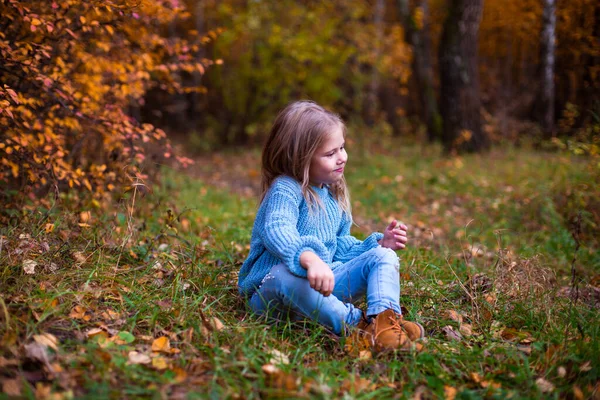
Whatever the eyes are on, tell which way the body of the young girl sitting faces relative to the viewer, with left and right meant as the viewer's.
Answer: facing the viewer and to the right of the viewer

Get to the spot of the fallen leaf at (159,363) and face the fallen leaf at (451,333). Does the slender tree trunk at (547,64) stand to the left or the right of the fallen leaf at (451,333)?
left

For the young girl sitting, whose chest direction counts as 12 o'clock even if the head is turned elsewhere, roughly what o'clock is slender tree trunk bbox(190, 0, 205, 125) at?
The slender tree trunk is roughly at 7 o'clock from the young girl sitting.

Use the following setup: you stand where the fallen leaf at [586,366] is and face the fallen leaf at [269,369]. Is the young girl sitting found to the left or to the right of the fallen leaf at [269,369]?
right

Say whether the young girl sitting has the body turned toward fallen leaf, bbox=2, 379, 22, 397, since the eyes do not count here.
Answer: no

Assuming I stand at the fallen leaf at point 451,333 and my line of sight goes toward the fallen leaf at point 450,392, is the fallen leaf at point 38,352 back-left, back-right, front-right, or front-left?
front-right

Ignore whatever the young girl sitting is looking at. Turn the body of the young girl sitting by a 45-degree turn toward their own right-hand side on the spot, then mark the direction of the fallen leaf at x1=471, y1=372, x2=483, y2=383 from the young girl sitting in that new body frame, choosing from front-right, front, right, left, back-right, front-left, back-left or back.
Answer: front-left

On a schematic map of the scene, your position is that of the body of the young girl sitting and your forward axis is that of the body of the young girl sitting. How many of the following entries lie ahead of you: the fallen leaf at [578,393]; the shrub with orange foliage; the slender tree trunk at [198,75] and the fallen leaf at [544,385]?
2

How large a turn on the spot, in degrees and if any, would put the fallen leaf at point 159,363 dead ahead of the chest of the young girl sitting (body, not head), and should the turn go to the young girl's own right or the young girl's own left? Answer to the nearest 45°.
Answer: approximately 90° to the young girl's own right

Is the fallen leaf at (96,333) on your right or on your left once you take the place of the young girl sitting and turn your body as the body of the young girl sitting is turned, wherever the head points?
on your right

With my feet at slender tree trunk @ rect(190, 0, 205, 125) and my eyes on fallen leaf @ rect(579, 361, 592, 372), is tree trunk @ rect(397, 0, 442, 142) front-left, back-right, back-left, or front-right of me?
front-left

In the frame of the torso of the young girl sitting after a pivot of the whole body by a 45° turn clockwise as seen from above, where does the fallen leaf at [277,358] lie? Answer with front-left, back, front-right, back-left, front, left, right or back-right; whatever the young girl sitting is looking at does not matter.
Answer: front

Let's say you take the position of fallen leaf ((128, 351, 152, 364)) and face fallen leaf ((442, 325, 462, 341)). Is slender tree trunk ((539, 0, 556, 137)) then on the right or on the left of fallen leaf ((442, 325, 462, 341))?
left

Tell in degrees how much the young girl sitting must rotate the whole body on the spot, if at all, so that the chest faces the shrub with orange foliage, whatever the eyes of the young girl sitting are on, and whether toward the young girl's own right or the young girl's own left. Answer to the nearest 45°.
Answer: approximately 180°

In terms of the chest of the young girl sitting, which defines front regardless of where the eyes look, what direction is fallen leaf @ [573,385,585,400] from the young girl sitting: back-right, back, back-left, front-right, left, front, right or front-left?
front

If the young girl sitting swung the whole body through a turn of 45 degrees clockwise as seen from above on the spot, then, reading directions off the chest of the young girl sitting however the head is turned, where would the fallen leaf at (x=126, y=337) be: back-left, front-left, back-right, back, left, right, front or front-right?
front-right

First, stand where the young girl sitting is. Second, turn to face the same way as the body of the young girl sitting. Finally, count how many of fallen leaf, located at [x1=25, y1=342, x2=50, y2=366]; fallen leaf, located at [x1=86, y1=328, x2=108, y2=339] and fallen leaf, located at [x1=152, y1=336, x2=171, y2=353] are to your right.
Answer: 3

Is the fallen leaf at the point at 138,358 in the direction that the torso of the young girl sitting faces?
no
